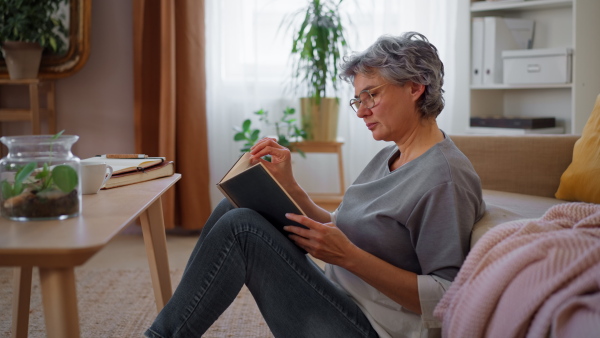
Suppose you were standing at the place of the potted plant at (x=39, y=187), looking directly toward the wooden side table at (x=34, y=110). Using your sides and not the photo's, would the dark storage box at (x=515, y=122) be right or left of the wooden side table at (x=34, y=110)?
right

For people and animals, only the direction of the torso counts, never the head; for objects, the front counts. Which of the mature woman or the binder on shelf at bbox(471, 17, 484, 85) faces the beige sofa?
the binder on shelf

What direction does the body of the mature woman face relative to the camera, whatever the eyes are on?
to the viewer's left

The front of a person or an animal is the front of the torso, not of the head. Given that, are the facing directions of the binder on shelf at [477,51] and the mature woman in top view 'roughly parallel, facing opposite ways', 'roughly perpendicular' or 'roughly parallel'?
roughly perpendicular

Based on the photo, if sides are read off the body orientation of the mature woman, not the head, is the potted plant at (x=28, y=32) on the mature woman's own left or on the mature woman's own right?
on the mature woman's own right

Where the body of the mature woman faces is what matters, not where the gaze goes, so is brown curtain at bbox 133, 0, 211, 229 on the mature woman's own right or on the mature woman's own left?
on the mature woman's own right

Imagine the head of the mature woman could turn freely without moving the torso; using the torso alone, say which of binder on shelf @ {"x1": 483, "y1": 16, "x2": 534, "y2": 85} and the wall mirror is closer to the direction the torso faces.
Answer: the wall mirror

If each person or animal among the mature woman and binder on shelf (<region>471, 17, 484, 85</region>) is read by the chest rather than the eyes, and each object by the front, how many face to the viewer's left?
1

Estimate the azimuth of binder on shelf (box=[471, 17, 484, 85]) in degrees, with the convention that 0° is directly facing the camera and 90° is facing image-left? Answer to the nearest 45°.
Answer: approximately 0°
